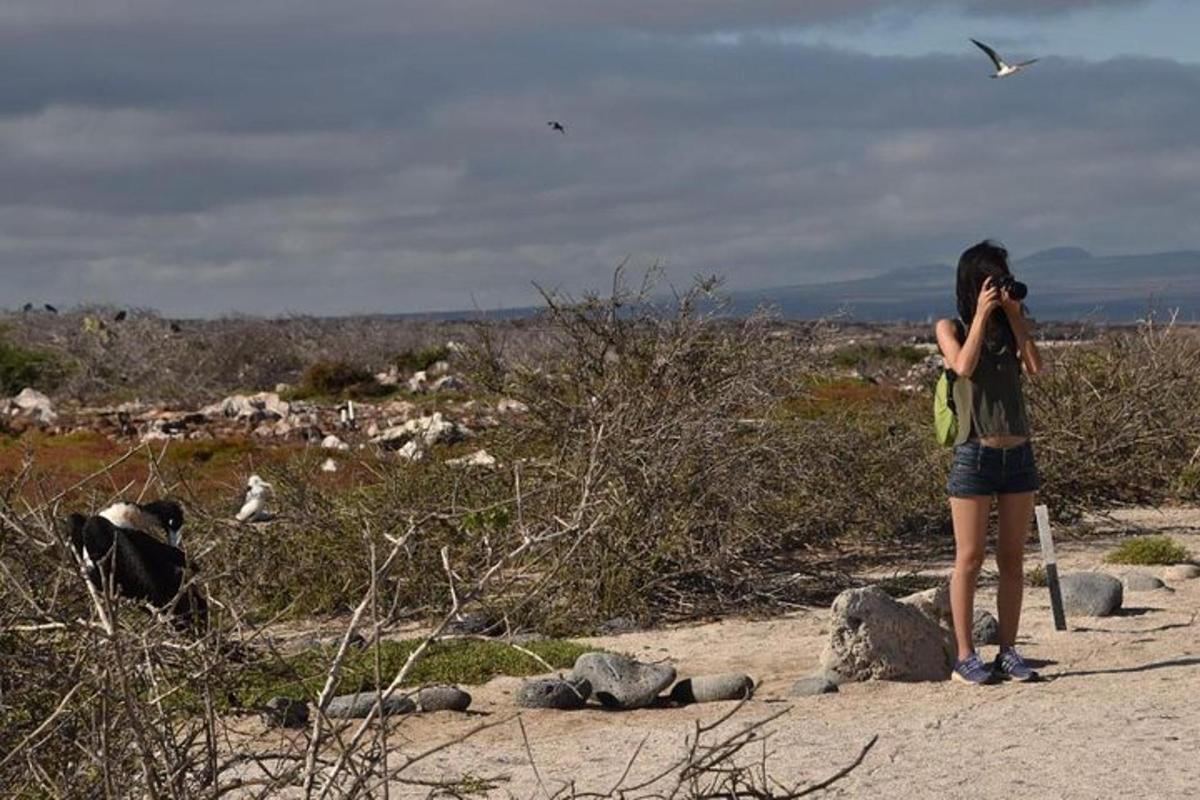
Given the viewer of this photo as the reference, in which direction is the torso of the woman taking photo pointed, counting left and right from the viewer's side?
facing the viewer and to the right of the viewer

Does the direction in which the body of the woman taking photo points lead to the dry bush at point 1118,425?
no

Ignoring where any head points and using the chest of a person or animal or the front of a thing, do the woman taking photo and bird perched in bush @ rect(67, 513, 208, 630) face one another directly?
no

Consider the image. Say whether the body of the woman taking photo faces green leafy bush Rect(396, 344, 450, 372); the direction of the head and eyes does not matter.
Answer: no

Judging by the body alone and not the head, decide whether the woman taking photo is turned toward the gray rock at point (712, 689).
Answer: no

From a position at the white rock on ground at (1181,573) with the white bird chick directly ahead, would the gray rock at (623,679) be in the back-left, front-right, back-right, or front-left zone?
front-left
